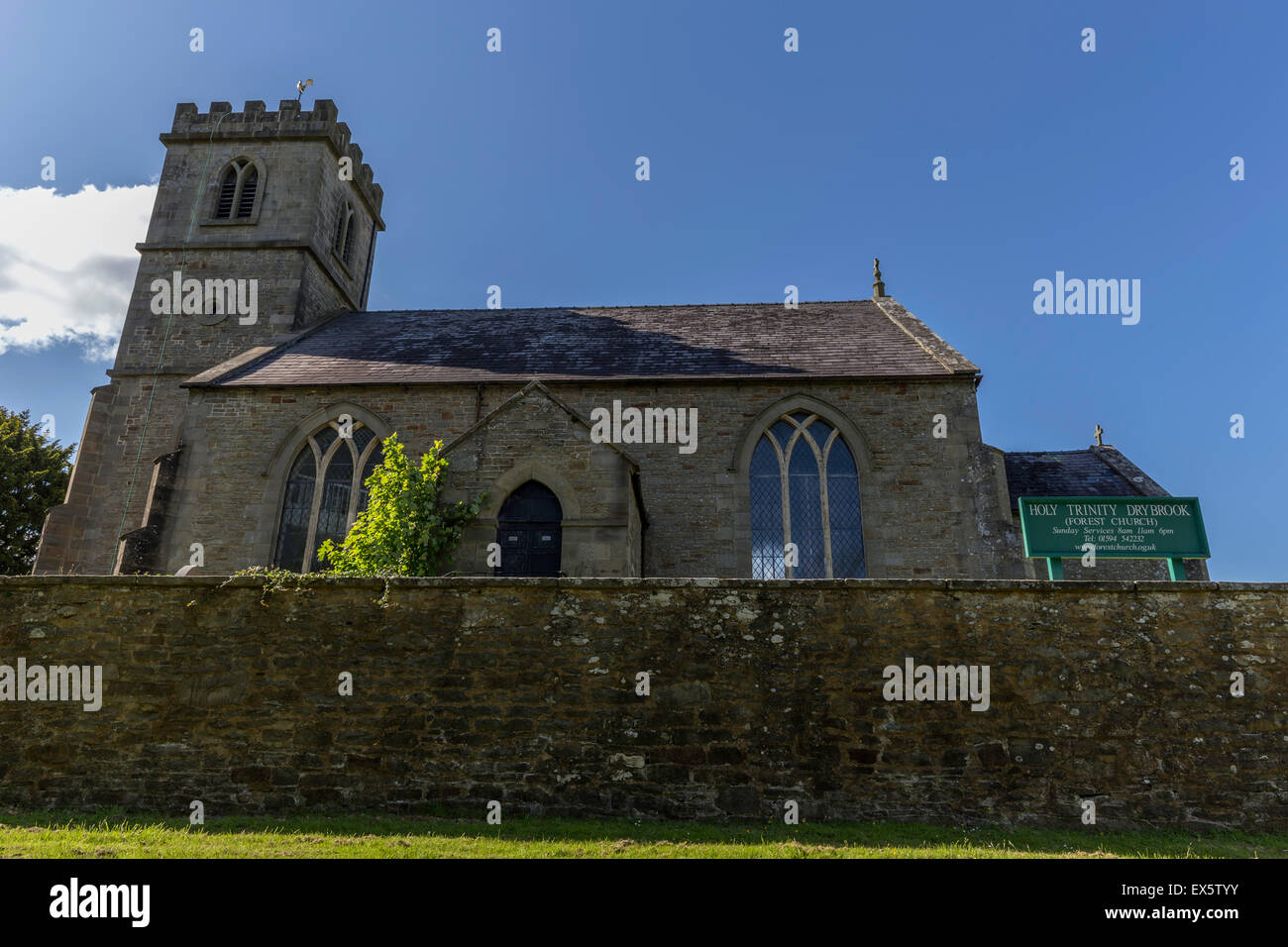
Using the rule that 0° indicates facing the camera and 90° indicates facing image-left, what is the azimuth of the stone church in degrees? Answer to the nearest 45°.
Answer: approximately 0°

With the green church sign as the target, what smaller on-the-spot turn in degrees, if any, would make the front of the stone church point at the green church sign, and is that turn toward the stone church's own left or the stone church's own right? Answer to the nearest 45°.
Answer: approximately 45° to the stone church's own left

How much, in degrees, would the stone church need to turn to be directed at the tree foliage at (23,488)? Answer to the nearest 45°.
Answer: approximately 135° to its right

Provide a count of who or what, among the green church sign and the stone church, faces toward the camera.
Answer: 2

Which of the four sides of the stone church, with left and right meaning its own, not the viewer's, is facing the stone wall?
front

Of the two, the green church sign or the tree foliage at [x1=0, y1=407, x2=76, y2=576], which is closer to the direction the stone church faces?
the green church sign

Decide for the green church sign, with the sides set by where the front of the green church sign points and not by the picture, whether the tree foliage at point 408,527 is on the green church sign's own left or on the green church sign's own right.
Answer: on the green church sign's own right
